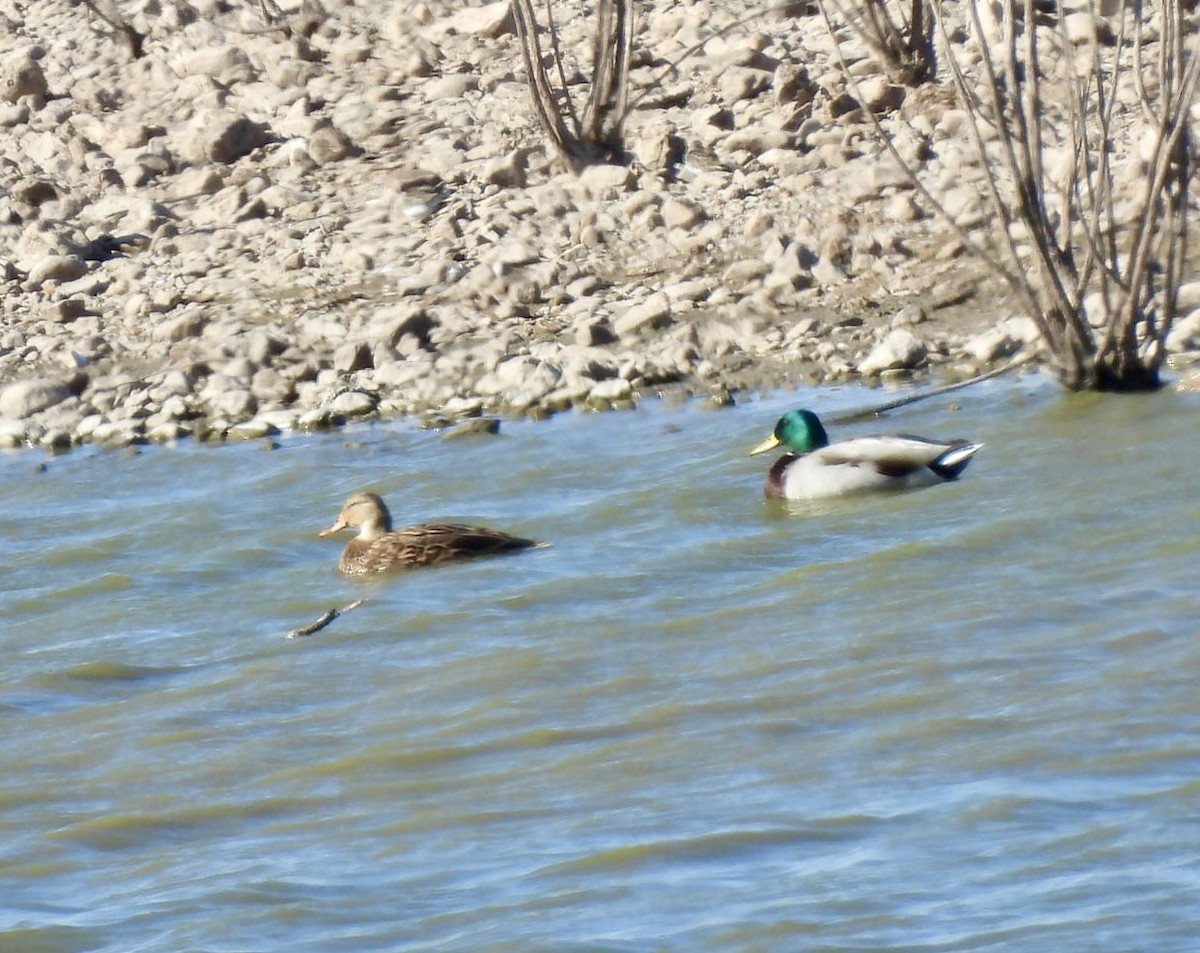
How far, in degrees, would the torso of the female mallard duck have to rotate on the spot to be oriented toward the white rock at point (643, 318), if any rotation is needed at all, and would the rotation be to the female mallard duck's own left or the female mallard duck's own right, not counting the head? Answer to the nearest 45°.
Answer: approximately 135° to the female mallard duck's own right

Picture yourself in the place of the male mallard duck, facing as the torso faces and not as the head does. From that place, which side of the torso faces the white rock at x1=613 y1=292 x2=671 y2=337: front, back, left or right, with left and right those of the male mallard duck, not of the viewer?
right

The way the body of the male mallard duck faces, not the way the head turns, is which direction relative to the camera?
to the viewer's left

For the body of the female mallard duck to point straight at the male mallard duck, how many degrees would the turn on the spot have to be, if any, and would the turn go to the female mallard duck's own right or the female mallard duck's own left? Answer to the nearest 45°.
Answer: approximately 180°

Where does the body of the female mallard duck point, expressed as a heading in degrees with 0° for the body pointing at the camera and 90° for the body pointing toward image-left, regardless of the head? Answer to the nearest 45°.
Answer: approximately 90°

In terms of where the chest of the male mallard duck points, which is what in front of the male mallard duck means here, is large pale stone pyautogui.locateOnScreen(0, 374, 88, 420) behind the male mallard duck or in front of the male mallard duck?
in front

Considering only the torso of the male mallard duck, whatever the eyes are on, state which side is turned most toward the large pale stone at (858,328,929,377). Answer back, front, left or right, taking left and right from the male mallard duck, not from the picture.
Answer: right

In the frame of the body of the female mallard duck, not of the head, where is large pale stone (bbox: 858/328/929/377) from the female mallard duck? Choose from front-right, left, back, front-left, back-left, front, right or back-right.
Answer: back-right

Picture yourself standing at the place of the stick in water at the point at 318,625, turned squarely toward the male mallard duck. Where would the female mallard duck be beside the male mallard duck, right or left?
left

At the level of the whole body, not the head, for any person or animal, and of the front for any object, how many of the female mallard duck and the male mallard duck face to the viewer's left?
2

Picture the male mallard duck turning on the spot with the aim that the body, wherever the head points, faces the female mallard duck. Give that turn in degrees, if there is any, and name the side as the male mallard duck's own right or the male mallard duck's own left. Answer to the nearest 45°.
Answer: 0° — it already faces it
